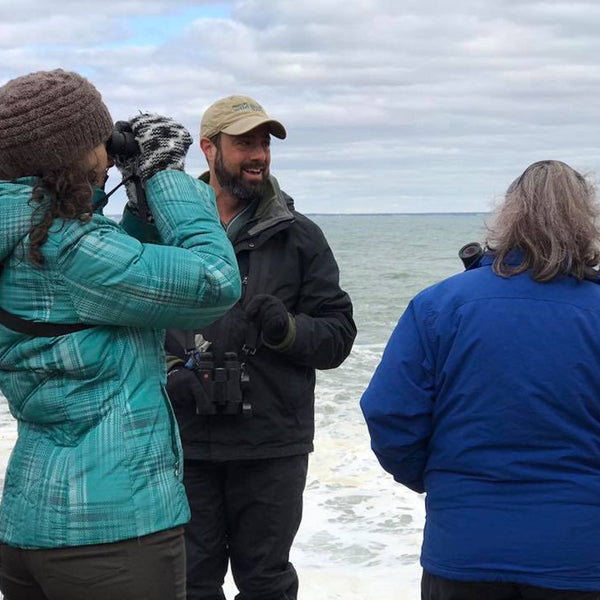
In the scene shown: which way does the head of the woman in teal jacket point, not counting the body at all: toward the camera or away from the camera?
away from the camera

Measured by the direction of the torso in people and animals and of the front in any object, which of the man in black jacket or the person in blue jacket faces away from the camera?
the person in blue jacket

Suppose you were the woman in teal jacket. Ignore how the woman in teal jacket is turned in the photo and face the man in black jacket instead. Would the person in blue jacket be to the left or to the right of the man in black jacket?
right

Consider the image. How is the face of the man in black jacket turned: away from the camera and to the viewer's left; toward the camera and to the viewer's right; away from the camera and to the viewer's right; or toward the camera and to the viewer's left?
toward the camera and to the viewer's right

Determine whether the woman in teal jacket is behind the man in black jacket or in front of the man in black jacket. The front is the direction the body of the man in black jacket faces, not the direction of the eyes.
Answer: in front

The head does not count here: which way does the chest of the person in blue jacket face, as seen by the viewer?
away from the camera

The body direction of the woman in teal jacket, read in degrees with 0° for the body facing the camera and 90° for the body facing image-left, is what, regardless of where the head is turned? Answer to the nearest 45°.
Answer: approximately 225°

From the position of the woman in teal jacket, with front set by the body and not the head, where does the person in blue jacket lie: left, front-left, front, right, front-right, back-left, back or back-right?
front-right

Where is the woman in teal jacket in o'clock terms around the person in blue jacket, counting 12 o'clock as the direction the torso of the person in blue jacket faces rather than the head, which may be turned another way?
The woman in teal jacket is roughly at 8 o'clock from the person in blue jacket.

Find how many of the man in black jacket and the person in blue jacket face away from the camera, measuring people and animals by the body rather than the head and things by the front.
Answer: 1

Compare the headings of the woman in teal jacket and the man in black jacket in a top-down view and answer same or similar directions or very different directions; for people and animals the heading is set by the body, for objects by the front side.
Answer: very different directions

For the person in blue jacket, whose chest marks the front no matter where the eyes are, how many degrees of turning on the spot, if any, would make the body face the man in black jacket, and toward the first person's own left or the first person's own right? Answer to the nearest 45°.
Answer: approximately 45° to the first person's own left
